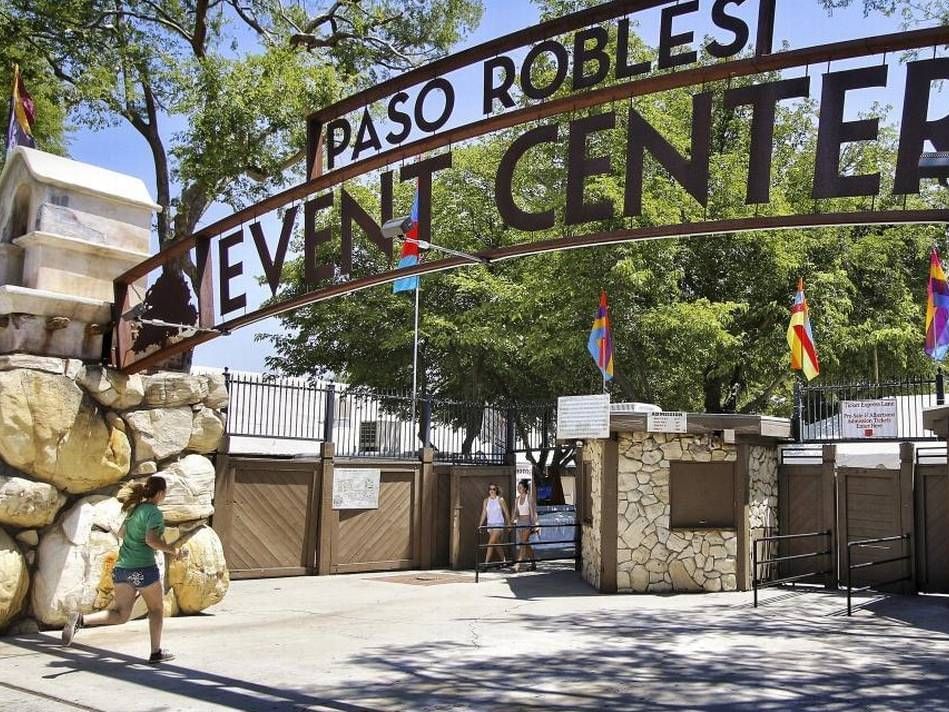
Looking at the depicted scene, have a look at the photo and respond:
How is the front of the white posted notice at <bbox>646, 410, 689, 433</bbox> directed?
toward the camera

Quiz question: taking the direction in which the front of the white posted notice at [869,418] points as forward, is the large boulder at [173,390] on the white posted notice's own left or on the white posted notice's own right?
on the white posted notice's own right

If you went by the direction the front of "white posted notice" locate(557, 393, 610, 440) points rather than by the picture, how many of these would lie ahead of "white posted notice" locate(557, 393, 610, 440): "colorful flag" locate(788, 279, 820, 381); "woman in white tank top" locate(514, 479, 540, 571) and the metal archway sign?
1

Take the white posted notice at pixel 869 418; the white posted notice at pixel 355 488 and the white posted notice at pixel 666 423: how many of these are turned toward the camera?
3

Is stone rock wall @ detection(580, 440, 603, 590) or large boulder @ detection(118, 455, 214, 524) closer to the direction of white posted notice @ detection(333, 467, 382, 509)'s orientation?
the large boulder

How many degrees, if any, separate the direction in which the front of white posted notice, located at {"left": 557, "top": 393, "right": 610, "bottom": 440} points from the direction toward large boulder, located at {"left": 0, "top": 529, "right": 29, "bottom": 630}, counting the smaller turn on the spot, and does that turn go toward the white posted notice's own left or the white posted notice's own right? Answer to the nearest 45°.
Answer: approximately 45° to the white posted notice's own right

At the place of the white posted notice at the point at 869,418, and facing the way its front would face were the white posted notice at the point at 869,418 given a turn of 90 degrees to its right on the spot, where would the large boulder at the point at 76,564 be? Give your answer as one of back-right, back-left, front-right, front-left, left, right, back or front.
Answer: front-left

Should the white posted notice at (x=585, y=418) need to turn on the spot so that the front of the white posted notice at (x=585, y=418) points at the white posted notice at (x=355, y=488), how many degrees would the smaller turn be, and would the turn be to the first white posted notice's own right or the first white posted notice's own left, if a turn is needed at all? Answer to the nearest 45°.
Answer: approximately 135° to the first white posted notice's own right

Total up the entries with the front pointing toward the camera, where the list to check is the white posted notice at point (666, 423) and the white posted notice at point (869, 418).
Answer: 2

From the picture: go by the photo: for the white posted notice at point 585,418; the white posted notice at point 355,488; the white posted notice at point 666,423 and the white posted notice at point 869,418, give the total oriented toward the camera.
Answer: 4

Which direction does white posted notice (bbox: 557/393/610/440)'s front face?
toward the camera

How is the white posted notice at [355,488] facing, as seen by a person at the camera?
facing the viewer
